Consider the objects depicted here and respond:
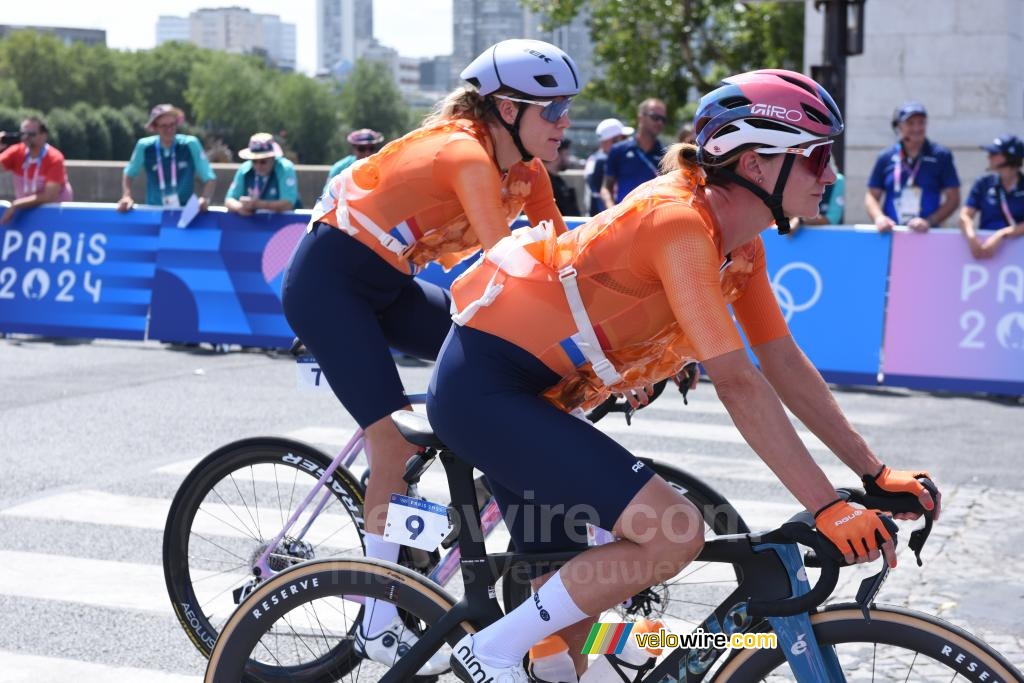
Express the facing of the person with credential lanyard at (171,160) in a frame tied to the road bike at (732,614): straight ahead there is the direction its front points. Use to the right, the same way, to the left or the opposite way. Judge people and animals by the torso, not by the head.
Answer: to the right

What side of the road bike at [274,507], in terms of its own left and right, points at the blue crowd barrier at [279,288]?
left

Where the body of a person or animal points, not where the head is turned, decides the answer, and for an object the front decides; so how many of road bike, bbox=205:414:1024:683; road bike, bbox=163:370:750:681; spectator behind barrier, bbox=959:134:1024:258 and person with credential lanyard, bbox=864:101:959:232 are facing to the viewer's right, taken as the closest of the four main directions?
2

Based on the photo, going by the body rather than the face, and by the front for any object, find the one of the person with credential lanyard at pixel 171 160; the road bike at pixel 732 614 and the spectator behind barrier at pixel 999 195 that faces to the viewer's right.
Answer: the road bike

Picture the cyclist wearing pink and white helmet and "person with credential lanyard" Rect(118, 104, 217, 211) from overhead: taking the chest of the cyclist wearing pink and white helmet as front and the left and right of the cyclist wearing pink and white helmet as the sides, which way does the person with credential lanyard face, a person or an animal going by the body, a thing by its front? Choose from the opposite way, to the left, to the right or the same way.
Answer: to the right

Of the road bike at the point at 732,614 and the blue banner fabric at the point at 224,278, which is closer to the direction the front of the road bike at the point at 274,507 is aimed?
the road bike

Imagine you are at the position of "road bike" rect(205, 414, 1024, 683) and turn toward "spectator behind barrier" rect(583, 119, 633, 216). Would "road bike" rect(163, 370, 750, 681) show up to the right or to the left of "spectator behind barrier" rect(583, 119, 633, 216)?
left

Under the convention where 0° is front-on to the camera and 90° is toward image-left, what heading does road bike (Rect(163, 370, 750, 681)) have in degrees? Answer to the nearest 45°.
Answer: approximately 270°

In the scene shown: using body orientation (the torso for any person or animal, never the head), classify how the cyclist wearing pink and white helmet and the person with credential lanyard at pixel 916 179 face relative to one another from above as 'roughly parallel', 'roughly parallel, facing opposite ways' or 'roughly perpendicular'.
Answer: roughly perpendicular

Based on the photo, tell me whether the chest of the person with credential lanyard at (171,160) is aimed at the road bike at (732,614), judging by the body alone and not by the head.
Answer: yes

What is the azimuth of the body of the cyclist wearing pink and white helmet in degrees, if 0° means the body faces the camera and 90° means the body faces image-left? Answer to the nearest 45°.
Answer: approximately 270°
